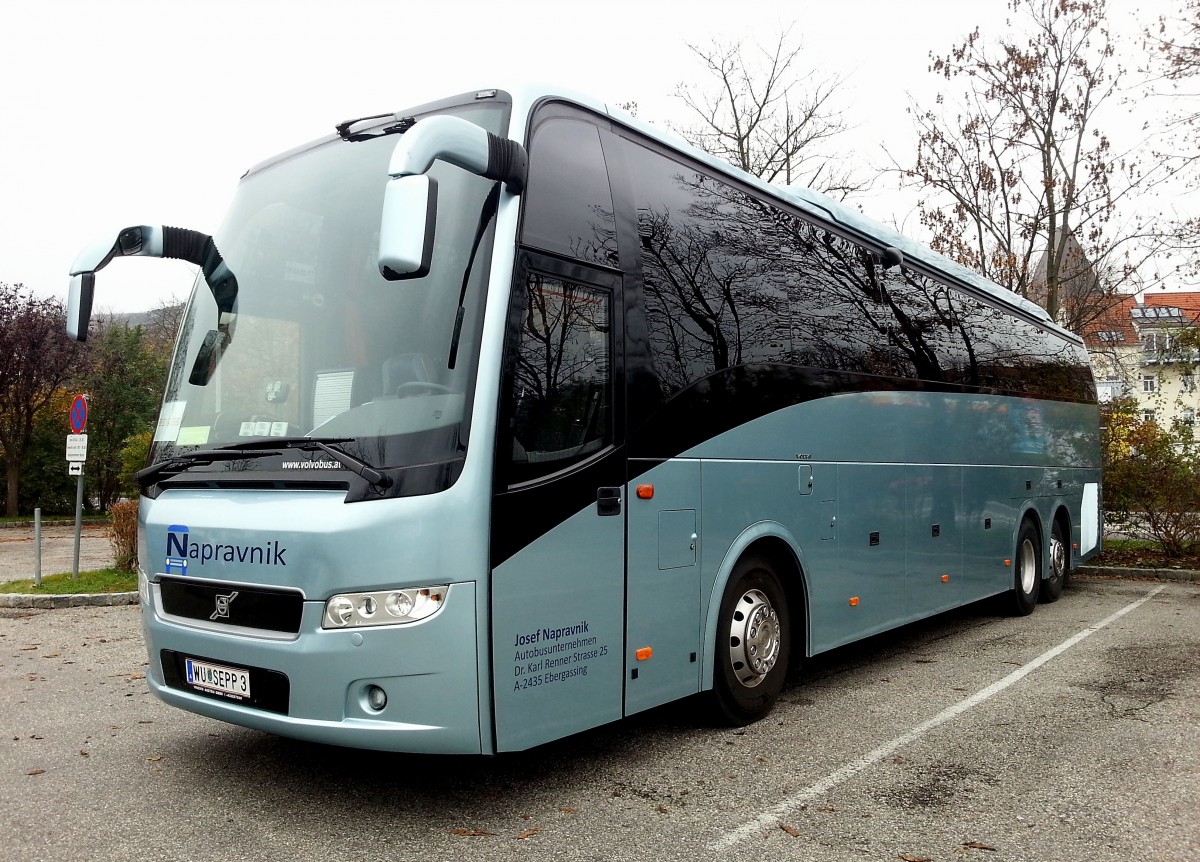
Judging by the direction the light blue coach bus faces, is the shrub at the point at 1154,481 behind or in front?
behind

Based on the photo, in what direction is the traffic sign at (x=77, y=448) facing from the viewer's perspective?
toward the camera

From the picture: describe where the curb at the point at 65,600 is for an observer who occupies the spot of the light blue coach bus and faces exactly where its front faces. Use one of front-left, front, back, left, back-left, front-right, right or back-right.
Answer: right

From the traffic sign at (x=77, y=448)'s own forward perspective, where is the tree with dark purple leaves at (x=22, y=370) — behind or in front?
behind

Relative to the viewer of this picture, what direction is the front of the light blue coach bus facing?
facing the viewer and to the left of the viewer

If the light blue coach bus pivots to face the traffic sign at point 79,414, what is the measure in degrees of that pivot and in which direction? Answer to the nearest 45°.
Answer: approximately 90° to its right

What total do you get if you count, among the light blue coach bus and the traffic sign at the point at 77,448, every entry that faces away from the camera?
0

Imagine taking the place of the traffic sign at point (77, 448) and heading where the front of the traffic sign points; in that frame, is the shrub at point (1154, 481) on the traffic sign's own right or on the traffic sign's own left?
on the traffic sign's own left
